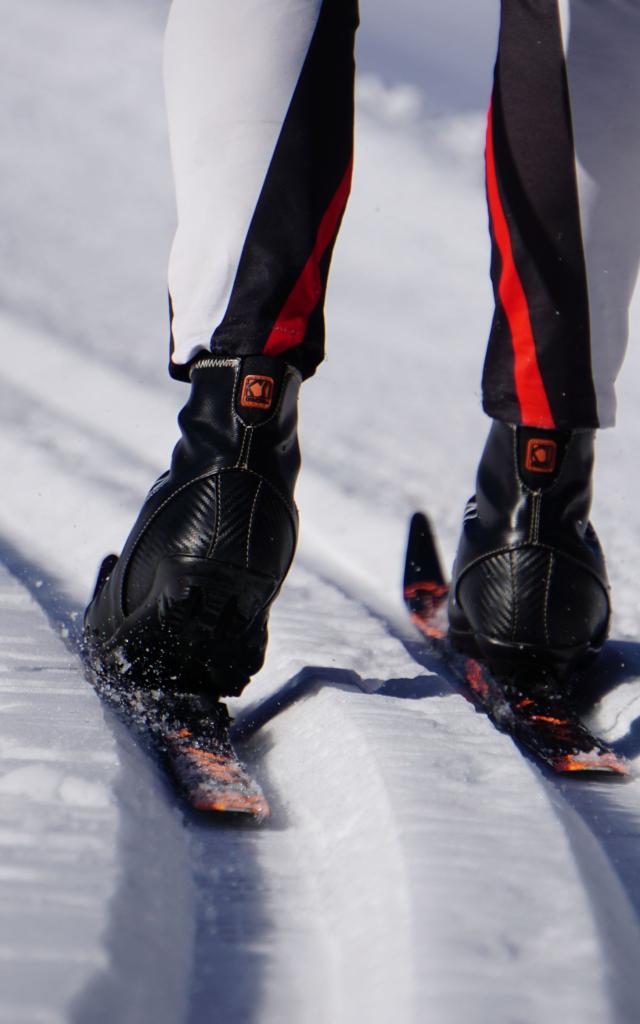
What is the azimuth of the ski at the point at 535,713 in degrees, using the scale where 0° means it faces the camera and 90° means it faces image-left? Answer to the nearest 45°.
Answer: approximately 135°
